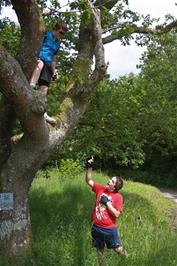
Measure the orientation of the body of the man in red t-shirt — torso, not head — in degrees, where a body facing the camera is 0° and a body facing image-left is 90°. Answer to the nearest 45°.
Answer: approximately 45°

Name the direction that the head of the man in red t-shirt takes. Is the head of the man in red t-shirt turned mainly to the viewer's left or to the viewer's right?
to the viewer's left
